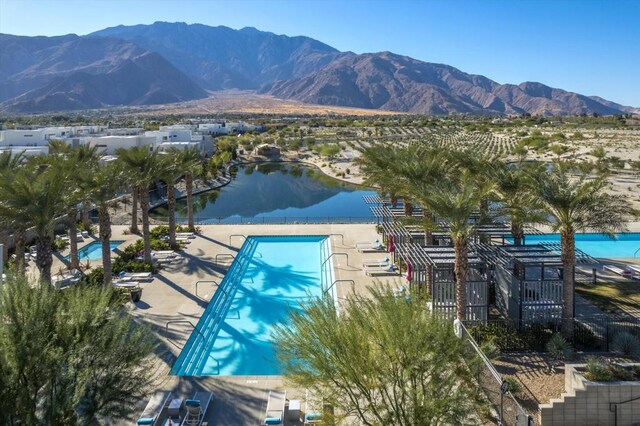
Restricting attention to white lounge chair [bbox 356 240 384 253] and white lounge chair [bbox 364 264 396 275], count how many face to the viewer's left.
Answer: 2

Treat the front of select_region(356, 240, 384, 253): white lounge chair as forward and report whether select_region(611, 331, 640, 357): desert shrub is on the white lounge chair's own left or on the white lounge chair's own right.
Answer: on the white lounge chair's own left

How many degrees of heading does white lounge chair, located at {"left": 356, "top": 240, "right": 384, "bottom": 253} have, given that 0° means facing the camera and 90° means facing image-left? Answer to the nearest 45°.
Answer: approximately 90°

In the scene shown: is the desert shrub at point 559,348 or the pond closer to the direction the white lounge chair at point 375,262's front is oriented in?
the pond

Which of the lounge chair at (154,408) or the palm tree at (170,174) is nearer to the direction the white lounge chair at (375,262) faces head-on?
the palm tree

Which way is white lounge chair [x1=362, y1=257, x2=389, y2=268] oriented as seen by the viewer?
to the viewer's left

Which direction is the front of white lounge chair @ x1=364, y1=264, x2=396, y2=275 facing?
to the viewer's left

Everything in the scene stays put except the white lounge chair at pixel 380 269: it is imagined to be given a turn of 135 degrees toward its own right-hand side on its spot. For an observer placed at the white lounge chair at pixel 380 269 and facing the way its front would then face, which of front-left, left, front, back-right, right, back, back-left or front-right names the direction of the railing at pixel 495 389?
back-right

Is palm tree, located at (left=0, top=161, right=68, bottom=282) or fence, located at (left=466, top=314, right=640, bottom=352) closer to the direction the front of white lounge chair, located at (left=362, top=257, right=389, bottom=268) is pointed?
the palm tree

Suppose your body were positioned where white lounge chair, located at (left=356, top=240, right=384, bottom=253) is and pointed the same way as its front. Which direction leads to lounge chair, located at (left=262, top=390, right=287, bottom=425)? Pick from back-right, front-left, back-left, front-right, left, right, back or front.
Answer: left

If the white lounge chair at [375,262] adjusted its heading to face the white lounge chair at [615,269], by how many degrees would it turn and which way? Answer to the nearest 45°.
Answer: approximately 180°
